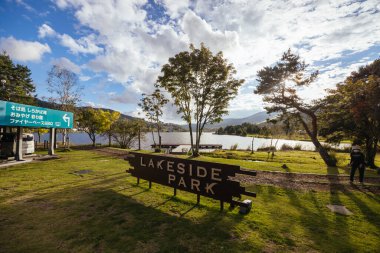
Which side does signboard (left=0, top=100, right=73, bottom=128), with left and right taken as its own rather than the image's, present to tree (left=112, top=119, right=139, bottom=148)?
left

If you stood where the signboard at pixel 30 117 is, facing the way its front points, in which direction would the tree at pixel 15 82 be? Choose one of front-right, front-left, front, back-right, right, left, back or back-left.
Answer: back-left

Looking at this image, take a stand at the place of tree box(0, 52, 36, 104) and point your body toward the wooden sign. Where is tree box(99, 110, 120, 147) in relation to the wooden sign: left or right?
left

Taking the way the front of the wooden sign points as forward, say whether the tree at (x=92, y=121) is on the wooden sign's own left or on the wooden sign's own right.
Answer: on the wooden sign's own right

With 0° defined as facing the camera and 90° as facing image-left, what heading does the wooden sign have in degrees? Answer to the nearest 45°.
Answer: approximately 45°

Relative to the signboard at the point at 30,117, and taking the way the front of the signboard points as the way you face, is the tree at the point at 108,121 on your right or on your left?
on your left

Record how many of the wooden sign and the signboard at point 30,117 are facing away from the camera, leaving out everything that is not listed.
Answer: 0

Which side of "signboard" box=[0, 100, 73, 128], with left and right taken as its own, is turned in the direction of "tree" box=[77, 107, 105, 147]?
left

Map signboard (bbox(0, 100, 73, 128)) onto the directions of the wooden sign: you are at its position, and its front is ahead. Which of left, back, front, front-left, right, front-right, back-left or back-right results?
right
